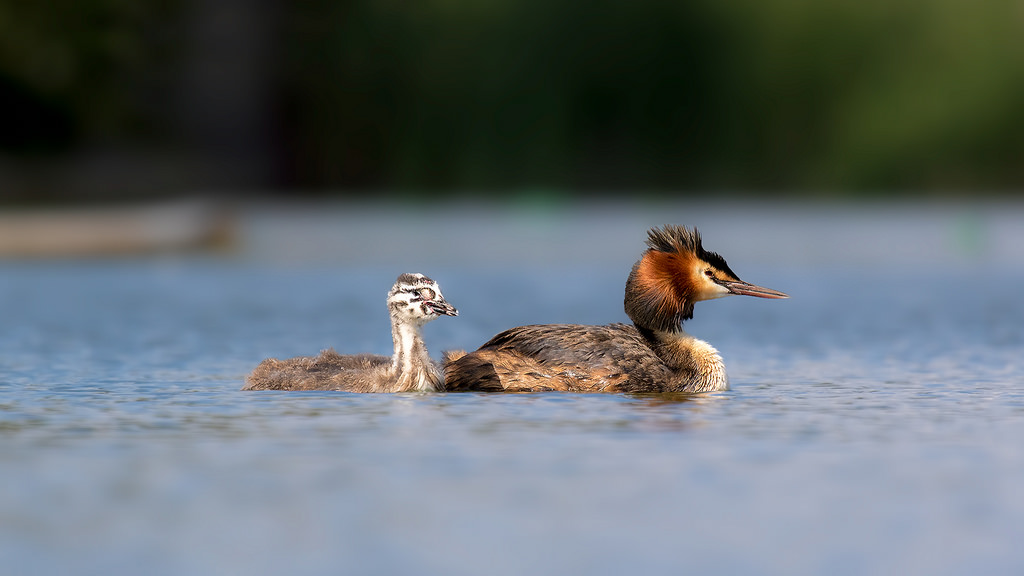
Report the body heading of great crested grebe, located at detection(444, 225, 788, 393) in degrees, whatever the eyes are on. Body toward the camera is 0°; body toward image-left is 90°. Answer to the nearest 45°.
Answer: approximately 270°

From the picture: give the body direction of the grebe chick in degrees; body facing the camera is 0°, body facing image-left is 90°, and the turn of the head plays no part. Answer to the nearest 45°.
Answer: approximately 270°

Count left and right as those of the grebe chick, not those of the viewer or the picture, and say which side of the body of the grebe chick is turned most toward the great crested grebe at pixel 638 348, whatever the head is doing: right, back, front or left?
front

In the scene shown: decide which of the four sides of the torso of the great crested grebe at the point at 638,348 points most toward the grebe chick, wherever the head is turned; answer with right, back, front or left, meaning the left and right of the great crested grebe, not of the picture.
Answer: back

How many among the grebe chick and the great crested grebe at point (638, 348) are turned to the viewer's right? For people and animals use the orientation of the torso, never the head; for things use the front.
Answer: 2
